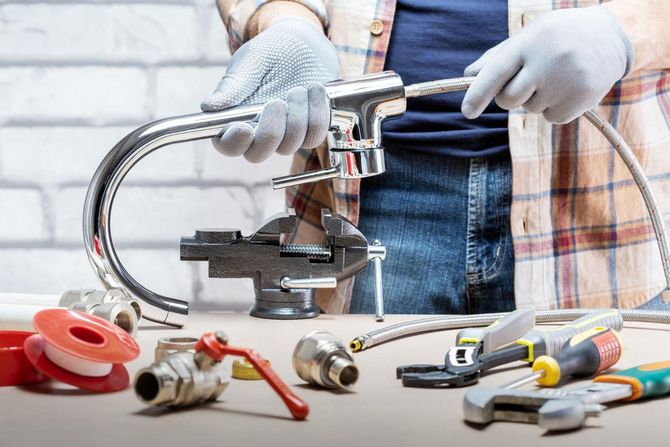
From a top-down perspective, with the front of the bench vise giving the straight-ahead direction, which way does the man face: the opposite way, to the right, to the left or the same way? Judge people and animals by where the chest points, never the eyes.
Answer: to the right

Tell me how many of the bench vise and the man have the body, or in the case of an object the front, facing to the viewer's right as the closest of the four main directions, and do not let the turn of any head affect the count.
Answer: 1

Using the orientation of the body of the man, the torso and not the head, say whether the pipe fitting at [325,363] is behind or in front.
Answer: in front

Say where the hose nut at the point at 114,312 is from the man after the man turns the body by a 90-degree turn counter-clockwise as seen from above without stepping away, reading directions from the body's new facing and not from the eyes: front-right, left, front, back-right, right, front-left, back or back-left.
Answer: back-right

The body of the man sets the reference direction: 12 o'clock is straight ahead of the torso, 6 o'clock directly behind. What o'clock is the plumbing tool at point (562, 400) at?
The plumbing tool is roughly at 12 o'clock from the man.

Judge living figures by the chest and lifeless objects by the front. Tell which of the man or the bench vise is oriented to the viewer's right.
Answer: the bench vise

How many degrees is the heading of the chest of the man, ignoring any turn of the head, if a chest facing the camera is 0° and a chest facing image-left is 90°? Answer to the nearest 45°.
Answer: approximately 0°

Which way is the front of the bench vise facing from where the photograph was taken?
facing to the right of the viewer

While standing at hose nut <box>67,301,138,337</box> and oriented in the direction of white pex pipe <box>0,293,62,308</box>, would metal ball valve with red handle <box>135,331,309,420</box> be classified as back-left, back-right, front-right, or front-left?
back-left
